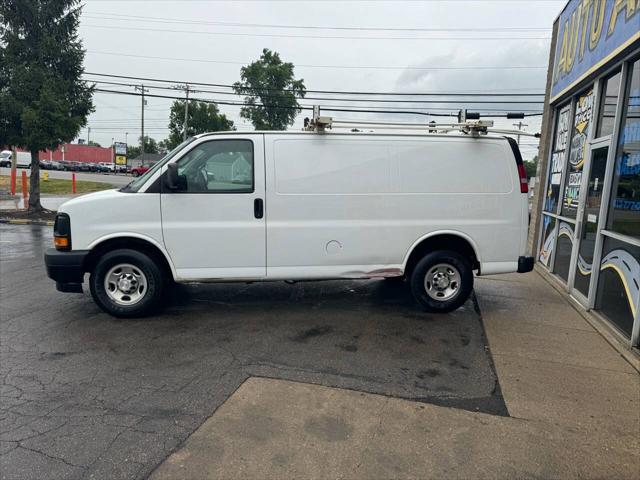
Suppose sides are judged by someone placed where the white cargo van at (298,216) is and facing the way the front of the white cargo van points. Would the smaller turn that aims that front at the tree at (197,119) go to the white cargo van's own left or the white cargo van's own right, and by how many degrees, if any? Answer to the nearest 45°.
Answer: approximately 90° to the white cargo van's own right

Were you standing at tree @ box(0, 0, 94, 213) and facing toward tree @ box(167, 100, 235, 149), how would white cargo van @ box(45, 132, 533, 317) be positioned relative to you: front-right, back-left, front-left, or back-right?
back-right

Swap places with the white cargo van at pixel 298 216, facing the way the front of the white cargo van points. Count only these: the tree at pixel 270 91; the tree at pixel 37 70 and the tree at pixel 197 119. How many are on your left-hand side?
0

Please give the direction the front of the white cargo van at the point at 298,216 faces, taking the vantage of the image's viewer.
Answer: facing to the left of the viewer

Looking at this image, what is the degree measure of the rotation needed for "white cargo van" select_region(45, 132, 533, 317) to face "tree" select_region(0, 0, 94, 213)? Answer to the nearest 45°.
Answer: approximately 45° to its right

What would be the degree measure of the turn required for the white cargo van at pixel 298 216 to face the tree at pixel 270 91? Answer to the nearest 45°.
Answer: approximately 90° to its right
